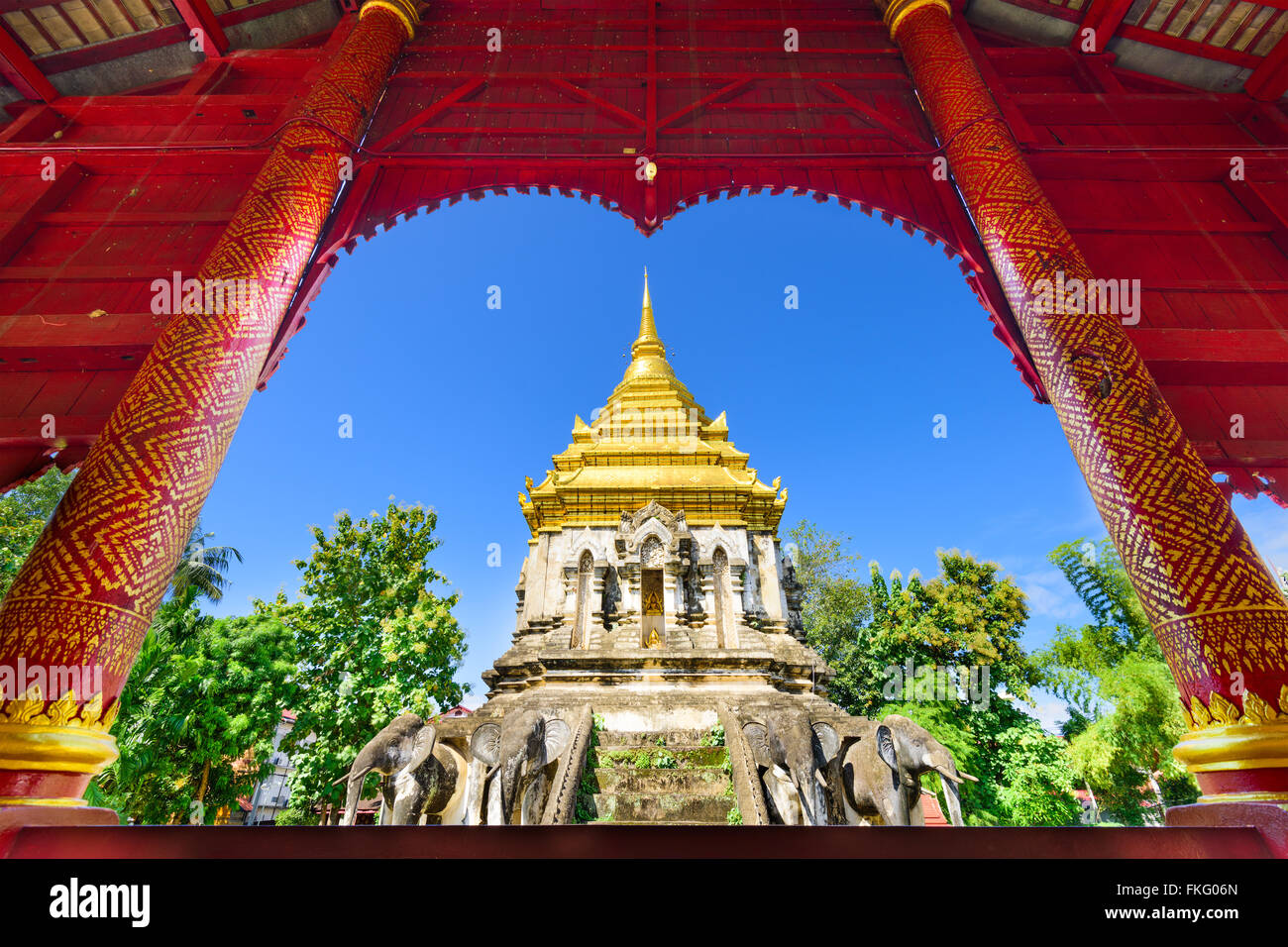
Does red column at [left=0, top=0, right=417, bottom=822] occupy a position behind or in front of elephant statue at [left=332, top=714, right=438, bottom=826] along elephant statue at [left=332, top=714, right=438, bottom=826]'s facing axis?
in front

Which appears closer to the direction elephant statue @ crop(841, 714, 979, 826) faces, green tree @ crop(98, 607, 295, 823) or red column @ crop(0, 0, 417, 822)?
the red column

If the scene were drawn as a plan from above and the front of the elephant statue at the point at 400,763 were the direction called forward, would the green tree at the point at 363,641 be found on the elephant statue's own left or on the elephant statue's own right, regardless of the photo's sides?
on the elephant statue's own right

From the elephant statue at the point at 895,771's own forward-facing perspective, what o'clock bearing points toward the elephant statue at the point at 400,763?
the elephant statue at the point at 400,763 is roughly at 4 o'clock from the elephant statue at the point at 895,771.

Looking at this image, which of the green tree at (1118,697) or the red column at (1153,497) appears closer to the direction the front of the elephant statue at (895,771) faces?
the red column

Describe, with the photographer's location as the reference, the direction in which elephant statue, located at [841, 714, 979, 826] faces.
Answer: facing the viewer and to the right of the viewer

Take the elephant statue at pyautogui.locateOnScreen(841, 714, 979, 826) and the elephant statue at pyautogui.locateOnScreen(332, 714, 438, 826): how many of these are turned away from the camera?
0

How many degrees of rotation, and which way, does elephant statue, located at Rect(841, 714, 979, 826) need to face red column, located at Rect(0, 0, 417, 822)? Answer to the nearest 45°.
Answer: approximately 90° to its right

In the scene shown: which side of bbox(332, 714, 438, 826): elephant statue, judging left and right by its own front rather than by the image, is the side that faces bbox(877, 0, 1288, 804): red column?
left

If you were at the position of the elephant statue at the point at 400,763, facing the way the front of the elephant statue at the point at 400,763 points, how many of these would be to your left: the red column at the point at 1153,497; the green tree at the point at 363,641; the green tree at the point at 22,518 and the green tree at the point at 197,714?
1

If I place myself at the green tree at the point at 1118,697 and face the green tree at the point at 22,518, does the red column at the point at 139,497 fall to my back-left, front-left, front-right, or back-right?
front-left

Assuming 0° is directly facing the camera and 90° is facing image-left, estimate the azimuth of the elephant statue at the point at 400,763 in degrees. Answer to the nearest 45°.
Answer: approximately 45°

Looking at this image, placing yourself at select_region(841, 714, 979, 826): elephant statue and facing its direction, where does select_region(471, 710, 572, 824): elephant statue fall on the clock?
select_region(471, 710, 572, 824): elephant statue is roughly at 4 o'clock from select_region(841, 714, 979, 826): elephant statue.

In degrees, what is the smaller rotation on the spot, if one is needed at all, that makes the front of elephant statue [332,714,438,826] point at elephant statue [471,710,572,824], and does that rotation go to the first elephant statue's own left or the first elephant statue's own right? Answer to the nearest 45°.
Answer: approximately 135° to the first elephant statue's own left

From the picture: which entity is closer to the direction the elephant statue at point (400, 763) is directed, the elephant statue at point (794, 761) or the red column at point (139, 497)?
the red column

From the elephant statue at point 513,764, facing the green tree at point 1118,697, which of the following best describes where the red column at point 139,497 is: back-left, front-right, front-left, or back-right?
back-right
